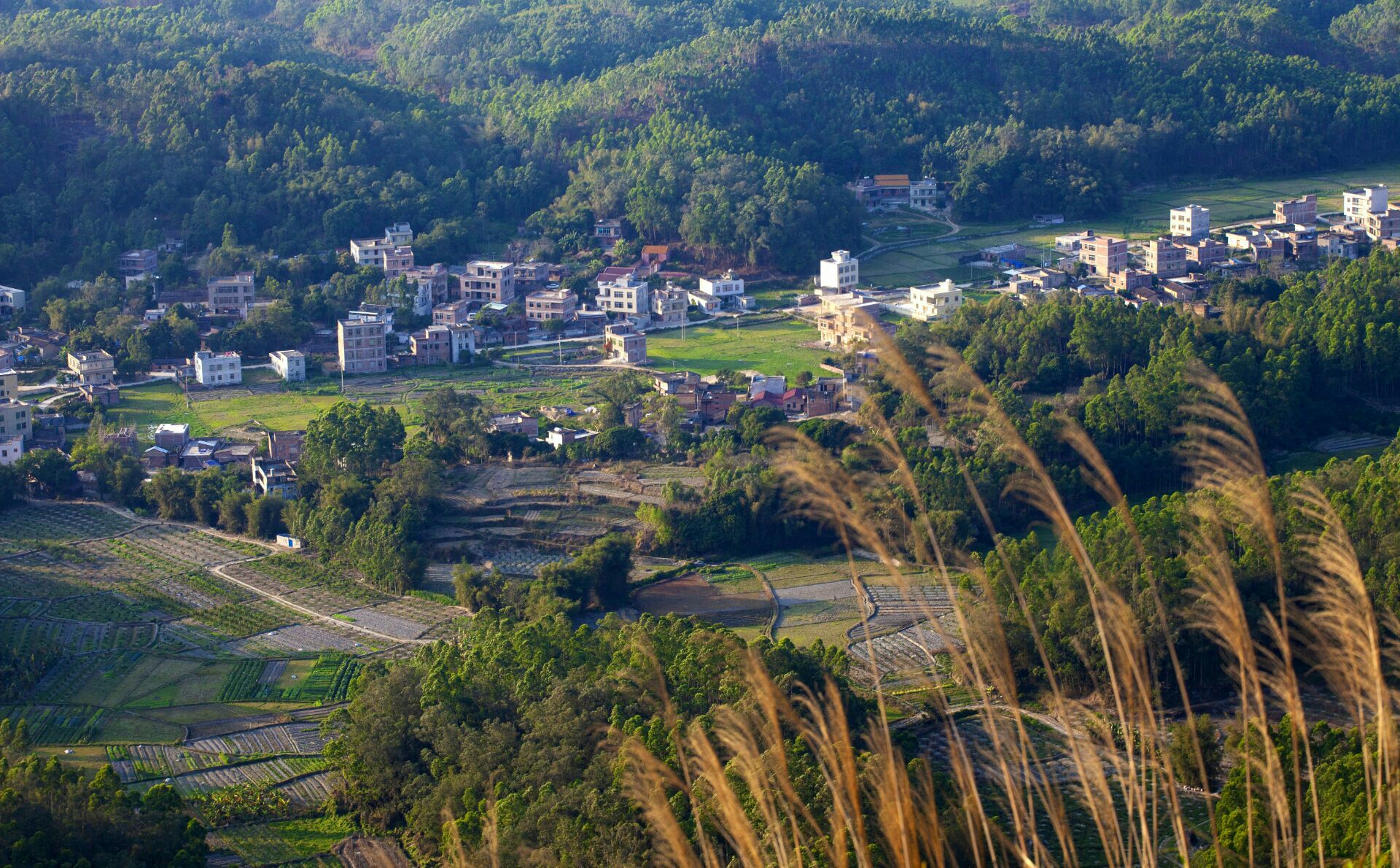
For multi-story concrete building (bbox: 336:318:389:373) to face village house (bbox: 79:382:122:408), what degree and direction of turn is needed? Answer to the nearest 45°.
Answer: approximately 90° to its right

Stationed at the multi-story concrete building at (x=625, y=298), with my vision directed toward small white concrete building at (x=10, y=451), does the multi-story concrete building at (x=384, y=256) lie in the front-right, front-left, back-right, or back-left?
front-right

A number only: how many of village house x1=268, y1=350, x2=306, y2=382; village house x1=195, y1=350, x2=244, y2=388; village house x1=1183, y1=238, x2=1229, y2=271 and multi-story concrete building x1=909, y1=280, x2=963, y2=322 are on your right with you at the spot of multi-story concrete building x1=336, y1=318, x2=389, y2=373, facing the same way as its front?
2

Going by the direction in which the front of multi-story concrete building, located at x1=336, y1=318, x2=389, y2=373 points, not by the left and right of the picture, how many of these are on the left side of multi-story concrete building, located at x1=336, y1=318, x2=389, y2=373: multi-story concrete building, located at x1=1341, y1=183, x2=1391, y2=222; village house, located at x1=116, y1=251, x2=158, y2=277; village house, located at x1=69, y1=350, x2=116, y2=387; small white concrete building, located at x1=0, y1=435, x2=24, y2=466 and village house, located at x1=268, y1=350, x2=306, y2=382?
1

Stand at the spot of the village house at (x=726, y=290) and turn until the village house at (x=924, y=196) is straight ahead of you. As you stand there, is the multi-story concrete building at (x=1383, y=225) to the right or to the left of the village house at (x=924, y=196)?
right

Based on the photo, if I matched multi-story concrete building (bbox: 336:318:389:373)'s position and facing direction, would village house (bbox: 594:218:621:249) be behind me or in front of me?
behind

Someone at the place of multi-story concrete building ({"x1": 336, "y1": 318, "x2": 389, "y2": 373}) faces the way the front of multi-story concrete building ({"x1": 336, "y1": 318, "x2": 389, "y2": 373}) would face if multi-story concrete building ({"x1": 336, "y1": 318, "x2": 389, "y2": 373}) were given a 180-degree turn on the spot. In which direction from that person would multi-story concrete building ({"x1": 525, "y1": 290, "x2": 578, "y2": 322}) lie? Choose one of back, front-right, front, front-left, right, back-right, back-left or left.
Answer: front-right

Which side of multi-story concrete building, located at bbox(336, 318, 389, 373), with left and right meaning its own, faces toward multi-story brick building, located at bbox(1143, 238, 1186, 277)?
left

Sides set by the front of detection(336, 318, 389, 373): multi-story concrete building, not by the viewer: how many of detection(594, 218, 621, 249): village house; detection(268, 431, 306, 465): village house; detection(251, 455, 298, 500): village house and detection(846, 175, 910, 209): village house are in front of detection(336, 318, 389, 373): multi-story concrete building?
2

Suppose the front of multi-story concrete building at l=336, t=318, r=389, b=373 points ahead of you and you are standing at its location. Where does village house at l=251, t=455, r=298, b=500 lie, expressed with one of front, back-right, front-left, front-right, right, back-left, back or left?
front

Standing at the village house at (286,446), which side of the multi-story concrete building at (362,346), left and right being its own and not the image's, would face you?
front

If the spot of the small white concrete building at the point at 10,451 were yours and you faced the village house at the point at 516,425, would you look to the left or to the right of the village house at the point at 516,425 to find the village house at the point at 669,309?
left

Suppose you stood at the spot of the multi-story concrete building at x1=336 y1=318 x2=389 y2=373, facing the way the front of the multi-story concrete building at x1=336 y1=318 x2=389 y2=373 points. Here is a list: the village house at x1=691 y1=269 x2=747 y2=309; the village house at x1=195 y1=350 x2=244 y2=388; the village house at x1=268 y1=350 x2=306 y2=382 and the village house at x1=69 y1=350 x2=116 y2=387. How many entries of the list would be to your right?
3

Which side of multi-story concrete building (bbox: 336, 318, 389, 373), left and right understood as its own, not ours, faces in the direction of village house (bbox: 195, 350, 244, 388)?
right

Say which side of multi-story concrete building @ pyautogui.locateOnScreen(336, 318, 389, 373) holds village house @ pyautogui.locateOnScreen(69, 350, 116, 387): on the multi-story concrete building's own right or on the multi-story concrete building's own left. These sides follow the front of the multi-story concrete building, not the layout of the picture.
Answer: on the multi-story concrete building's own right

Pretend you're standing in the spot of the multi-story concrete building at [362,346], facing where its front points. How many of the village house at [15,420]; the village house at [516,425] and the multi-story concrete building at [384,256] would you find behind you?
1

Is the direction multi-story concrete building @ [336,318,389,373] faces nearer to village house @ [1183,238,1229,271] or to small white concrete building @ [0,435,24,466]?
the small white concrete building

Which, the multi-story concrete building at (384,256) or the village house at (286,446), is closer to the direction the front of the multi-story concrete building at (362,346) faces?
the village house

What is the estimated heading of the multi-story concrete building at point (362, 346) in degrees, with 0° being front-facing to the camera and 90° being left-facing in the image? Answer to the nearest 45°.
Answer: approximately 0°
